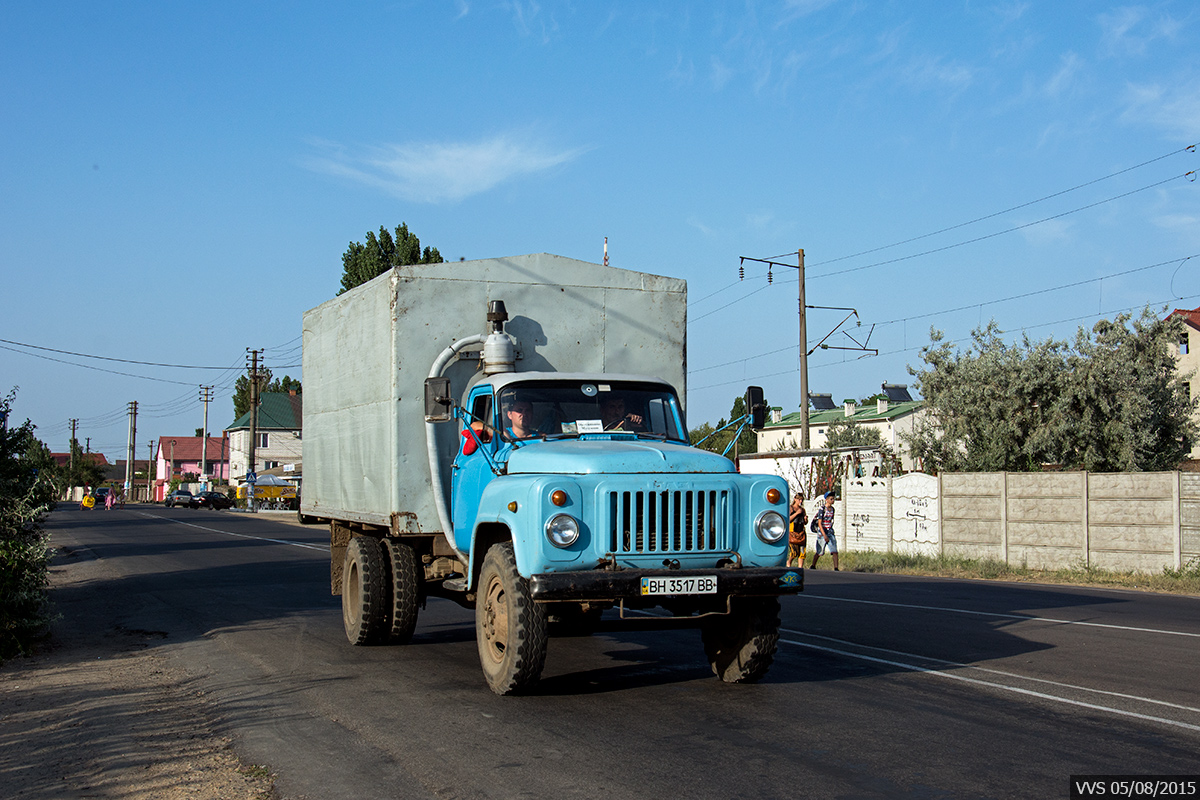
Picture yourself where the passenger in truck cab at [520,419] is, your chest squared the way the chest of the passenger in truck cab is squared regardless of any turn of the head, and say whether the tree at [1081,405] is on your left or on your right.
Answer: on your left

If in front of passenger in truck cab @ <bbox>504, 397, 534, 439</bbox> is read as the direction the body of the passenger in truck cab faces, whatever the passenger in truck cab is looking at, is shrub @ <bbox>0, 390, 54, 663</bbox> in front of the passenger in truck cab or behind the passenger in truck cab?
behind

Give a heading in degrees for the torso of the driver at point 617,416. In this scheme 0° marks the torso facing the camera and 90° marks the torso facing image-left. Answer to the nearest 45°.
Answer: approximately 315°

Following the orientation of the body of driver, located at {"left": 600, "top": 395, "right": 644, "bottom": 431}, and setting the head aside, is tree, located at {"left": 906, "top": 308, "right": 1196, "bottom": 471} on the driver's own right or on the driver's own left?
on the driver's own left

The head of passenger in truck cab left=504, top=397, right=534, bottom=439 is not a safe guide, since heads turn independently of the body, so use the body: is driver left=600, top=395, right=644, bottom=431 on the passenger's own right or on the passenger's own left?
on the passenger's own left

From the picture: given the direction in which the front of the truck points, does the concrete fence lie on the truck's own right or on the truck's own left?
on the truck's own left

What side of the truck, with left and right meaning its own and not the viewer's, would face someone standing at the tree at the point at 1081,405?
left

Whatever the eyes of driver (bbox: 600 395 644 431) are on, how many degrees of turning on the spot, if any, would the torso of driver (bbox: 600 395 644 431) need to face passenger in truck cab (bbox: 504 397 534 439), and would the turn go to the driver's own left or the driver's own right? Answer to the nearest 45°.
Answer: approximately 135° to the driver's own right

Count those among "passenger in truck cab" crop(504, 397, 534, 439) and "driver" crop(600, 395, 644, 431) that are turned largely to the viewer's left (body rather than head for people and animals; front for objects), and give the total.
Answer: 0

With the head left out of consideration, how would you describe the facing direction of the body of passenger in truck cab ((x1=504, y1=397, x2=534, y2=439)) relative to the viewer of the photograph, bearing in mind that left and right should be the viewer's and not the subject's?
facing the viewer and to the right of the viewer
